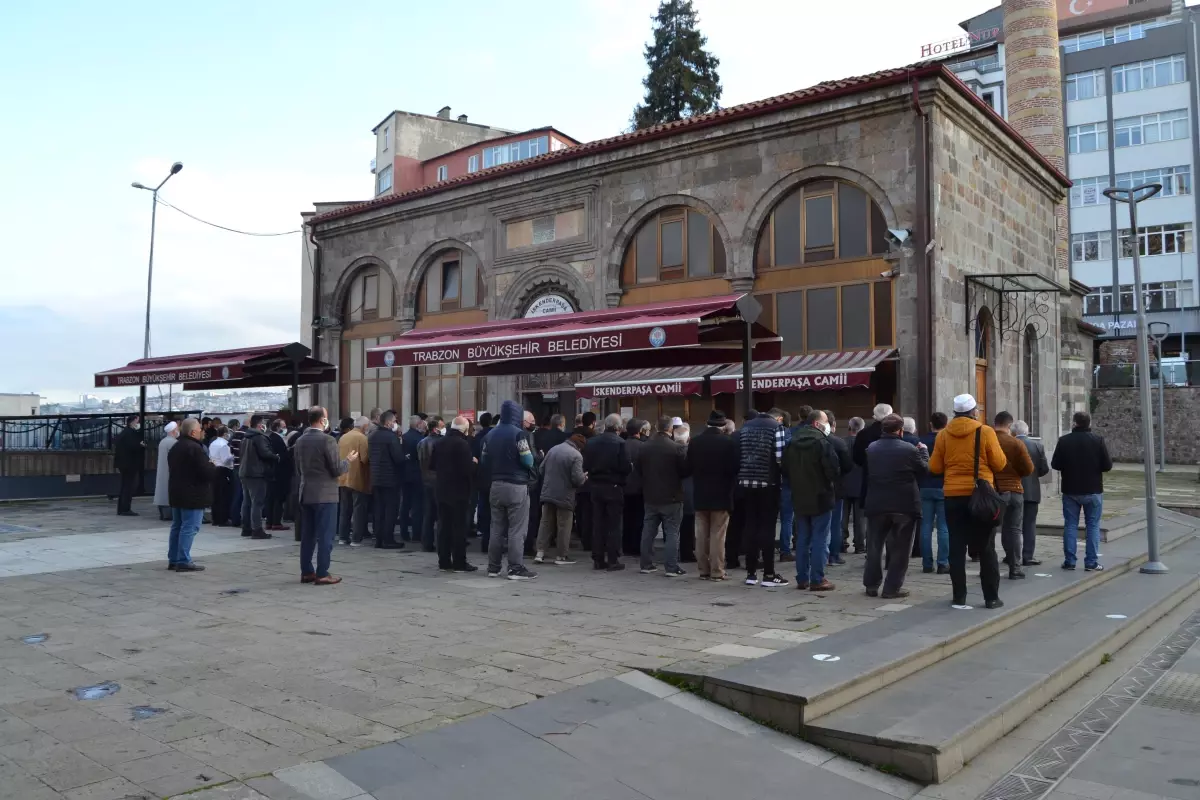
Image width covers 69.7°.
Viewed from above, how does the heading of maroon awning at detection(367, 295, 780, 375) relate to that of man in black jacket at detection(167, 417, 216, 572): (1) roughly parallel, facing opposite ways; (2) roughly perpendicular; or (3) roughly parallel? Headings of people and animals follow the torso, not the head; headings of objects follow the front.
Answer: roughly parallel, facing opposite ways

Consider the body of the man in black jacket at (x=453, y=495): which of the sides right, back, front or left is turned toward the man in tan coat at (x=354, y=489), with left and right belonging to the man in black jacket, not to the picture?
left

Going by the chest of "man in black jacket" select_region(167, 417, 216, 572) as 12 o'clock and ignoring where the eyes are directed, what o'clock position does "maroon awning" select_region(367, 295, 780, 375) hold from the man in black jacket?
The maroon awning is roughly at 12 o'clock from the man in black jacket.

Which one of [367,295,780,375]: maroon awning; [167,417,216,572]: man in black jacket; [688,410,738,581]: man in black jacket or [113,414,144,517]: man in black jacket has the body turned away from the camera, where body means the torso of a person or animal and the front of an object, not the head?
[688,410,738,581]: man in black jacket

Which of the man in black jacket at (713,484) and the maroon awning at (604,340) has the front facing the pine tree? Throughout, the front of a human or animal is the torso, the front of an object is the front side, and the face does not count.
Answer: the man in black jacket

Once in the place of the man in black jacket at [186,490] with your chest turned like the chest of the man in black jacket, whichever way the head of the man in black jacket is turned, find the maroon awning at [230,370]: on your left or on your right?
on your left

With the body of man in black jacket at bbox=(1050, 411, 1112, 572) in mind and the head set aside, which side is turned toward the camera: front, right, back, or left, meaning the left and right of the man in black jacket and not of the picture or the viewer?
back

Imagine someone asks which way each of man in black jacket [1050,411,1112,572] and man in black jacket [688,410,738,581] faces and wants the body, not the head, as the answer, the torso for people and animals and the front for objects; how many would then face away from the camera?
2

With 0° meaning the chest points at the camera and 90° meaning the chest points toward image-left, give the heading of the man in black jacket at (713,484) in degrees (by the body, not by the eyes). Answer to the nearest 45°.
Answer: approximately 180°

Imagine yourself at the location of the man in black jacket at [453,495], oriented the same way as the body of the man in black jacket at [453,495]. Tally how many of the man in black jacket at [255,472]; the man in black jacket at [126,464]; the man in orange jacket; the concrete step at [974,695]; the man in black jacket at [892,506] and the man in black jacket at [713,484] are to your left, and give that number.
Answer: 2

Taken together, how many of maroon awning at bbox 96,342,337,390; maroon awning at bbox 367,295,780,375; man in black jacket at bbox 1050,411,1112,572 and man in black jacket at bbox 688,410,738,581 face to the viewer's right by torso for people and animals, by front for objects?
0

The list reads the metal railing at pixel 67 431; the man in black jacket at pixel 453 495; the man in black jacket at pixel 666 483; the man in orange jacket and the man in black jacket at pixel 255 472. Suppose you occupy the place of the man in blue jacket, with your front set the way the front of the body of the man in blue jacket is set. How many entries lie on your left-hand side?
3

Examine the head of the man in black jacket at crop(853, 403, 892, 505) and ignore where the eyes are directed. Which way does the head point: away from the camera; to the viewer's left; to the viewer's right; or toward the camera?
away from the camera

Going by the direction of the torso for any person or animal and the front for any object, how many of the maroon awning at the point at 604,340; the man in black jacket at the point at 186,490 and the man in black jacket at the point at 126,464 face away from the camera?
0

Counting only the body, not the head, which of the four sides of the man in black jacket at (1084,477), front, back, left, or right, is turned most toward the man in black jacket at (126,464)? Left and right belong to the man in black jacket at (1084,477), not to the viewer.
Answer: left

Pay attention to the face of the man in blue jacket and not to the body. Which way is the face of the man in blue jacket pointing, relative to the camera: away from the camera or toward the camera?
away from the camera

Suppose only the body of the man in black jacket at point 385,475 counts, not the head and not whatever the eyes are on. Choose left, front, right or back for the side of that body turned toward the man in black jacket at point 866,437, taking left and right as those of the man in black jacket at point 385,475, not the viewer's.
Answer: right

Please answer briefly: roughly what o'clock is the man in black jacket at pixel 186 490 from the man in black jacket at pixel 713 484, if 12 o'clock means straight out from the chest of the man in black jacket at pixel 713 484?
the man in black jacket at pixel 186 490 is roughly at 9 o'clock from the man in black jacket at pixel 713 484.

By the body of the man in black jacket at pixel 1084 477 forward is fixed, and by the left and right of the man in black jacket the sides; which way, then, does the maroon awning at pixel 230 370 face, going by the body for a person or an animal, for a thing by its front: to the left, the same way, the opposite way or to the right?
the opposite way

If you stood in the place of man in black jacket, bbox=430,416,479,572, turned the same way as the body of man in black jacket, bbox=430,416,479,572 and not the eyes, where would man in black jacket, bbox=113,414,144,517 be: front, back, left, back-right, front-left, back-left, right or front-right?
left

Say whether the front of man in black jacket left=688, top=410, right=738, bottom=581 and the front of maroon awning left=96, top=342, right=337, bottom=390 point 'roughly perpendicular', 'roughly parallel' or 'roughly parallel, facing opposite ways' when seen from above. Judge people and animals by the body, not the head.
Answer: roughly parallel, facing opposite ways

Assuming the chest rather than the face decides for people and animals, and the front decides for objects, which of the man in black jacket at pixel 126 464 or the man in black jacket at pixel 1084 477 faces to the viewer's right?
the man in black jacket at pixel 126 464
